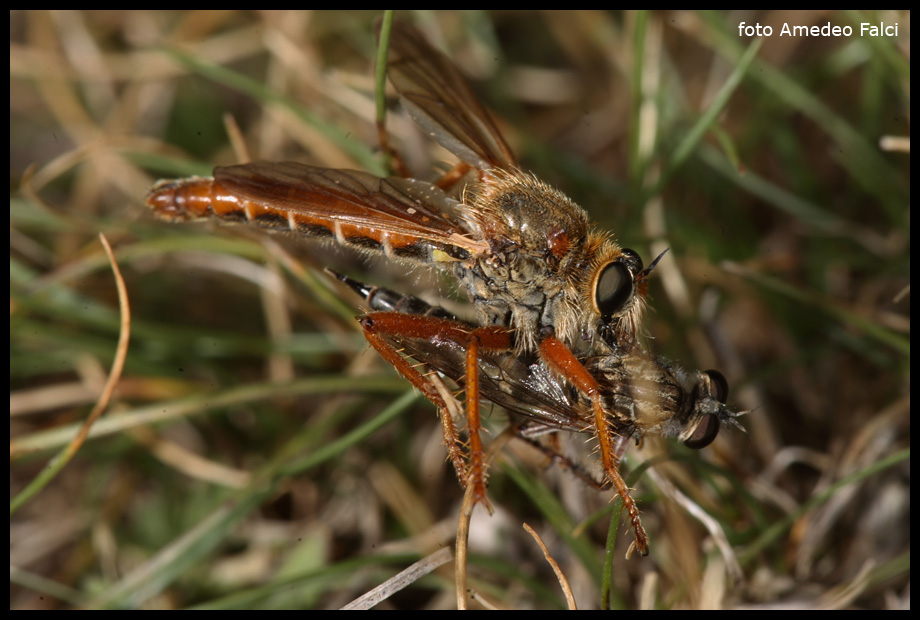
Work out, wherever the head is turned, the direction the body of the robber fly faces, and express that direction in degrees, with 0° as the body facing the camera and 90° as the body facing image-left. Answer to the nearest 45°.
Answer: approximately 270°
